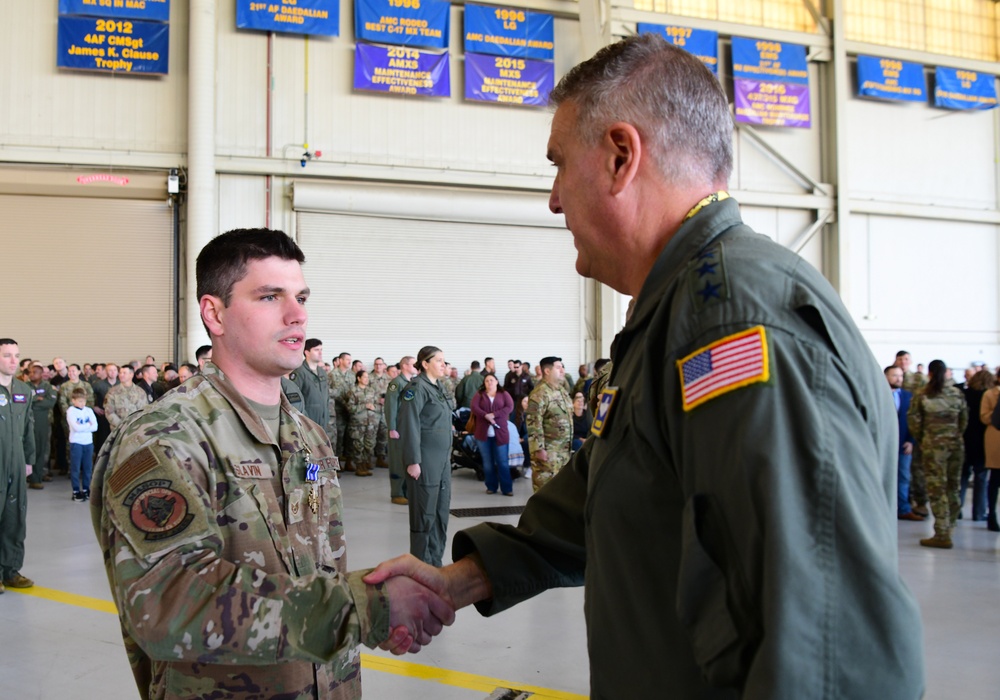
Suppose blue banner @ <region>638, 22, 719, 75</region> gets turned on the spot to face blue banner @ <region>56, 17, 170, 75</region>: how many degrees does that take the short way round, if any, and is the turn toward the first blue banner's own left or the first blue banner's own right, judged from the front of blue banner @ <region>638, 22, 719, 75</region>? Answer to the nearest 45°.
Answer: approximately 90° to the first blue banner's own right

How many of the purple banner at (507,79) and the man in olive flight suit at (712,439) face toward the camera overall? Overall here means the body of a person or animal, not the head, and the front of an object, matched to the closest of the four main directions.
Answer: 1

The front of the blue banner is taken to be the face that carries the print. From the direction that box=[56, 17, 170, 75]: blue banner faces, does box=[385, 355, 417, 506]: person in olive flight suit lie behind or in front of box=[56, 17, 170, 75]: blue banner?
in front

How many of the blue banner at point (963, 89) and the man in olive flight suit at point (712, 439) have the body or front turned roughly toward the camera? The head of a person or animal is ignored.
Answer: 1

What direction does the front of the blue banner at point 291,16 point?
toward the camera

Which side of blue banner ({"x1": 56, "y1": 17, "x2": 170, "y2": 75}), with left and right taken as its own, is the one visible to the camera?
front

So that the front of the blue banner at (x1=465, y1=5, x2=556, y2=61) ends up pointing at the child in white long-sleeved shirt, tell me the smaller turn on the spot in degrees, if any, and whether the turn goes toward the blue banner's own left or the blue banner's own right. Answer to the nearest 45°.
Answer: approximately 45° to the blue banner's own right

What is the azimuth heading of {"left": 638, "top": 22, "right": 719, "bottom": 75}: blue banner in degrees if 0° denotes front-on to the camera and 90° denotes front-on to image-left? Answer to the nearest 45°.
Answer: approximately 0°

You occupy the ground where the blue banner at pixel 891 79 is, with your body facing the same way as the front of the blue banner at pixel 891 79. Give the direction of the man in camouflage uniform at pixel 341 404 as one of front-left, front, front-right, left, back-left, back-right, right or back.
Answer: front-right

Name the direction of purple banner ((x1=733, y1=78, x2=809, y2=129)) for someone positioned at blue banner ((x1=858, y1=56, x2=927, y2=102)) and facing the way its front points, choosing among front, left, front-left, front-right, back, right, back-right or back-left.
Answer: front-right

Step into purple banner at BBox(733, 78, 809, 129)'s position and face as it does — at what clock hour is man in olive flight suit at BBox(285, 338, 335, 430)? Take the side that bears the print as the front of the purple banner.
The man in olive flight suit is roughly at 1 o'clock from the purple banner.

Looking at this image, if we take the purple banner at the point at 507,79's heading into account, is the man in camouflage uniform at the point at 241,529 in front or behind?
in front

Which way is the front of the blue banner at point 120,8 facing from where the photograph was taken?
facing the viewer
